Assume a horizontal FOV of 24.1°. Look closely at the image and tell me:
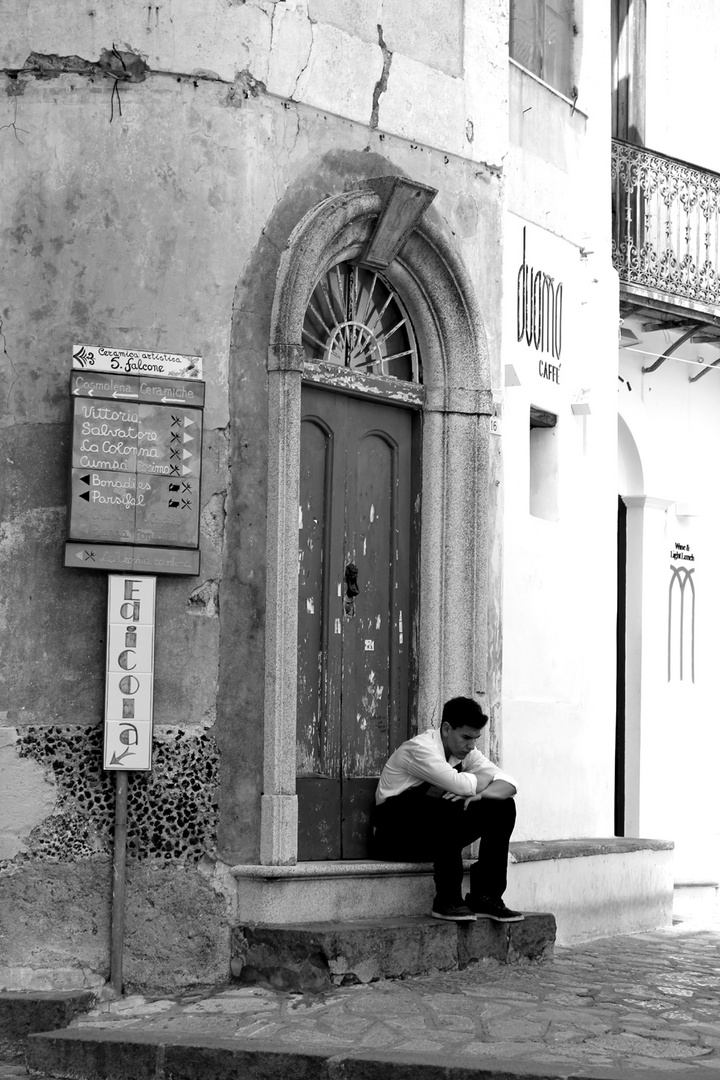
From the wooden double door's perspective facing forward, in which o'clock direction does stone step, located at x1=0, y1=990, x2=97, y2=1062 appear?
The stone step is roughly at 3 o'clock from the wooden double door.

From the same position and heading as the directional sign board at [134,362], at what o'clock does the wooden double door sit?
The wooden double door is roughly at 8 o'clock from the directional sign board.

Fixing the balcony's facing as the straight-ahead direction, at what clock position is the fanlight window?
The fanlight window is roughly at 2 o'clock from the balcony.

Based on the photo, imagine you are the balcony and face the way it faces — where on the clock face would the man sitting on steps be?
The man sitting on steps is roughly at 2 o'clock from the balcony.

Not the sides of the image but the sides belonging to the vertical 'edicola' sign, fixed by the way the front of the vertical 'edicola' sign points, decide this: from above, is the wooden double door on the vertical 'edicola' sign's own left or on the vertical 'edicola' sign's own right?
on the vertical 'edicola' sign's own left

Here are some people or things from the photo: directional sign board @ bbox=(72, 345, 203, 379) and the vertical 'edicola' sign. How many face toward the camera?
2

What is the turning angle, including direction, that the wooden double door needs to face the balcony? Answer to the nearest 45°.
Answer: approximately 90° to its left

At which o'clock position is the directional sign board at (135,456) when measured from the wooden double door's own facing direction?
The directional sign board is roughly at 3 o'clock from the wooden double door.

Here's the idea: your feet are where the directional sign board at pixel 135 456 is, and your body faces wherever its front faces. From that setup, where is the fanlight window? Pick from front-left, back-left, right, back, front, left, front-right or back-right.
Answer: back-left

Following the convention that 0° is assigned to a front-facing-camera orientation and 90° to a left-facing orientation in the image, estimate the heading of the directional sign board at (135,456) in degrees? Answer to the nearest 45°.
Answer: approximately 0°
